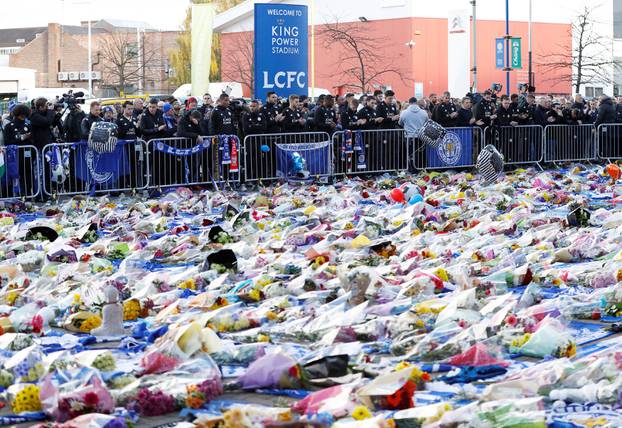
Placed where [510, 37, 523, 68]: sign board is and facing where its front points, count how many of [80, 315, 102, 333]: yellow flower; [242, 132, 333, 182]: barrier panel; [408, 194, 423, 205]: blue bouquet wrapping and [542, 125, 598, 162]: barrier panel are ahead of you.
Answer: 4

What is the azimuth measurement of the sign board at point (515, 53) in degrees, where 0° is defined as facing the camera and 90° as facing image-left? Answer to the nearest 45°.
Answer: approximately 0°

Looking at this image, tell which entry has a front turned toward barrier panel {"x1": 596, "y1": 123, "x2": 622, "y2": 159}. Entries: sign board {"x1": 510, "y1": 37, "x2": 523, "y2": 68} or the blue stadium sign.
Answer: the sign board

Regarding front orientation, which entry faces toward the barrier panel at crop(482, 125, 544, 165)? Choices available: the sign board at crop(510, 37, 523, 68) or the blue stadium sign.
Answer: the sign board

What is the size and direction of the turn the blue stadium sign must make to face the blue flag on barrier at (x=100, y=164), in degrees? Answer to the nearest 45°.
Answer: approximately 45° to its right

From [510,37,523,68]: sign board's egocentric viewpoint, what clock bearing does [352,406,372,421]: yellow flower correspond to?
The yellow flower is roughly at 12 o'clock from the sign board.

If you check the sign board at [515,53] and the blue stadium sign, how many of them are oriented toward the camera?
2

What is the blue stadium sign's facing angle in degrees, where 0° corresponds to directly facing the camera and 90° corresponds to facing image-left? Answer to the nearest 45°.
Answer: approximately 0°

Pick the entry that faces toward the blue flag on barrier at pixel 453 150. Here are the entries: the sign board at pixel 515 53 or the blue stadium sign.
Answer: the sign board

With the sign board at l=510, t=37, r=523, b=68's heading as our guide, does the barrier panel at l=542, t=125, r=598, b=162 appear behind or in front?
in front

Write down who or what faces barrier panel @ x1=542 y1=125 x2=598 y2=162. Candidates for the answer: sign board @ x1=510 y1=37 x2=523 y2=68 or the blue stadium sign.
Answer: the sign board

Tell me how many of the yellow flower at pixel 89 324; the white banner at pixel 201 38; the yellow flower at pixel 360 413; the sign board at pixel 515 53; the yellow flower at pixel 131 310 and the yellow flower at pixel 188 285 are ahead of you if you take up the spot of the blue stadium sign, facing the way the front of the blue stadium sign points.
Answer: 4
